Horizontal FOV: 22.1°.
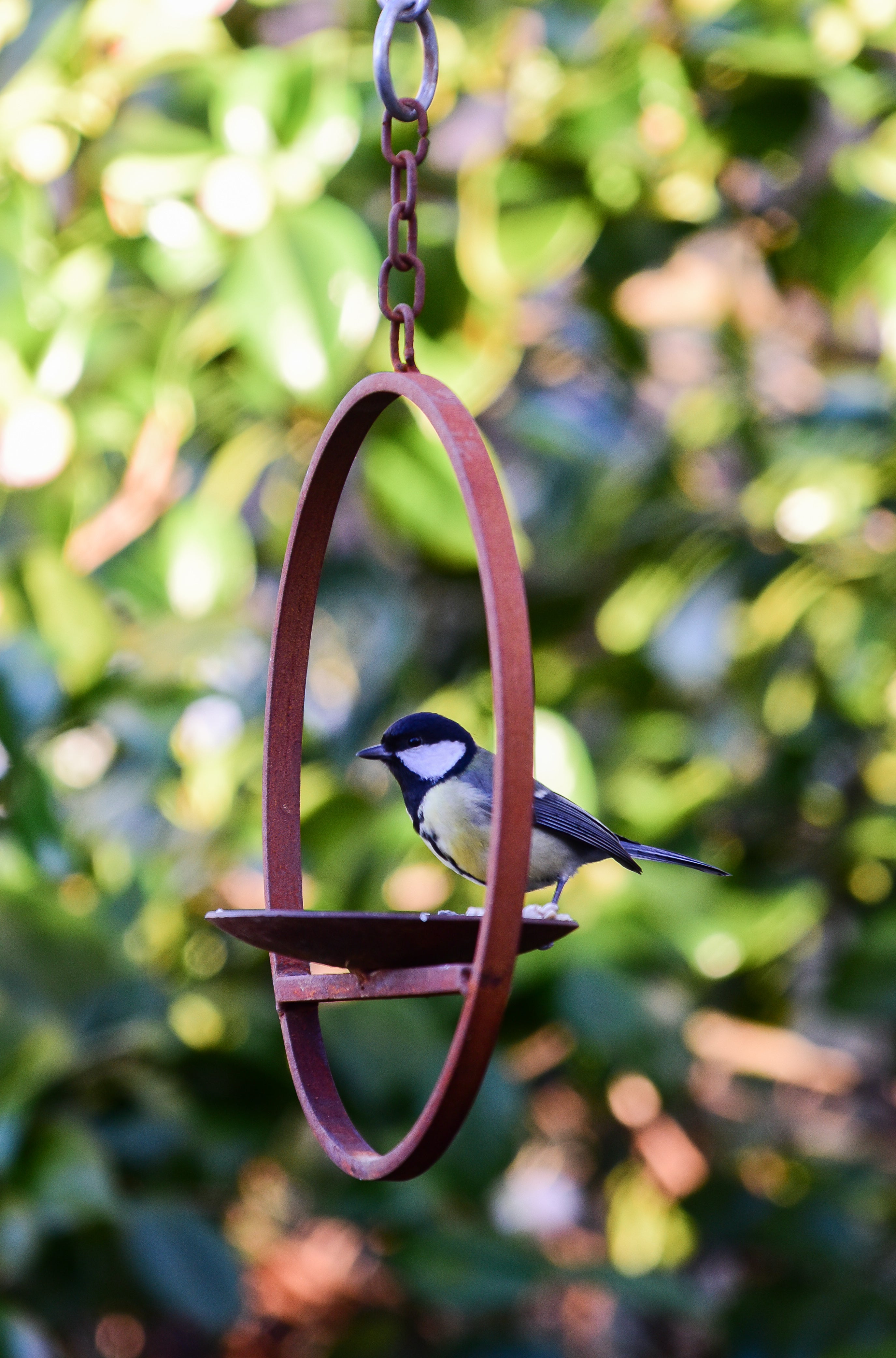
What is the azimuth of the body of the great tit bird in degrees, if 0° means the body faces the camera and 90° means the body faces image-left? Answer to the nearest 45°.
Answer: approximately 90°
